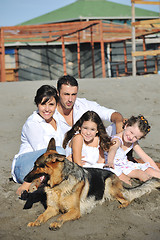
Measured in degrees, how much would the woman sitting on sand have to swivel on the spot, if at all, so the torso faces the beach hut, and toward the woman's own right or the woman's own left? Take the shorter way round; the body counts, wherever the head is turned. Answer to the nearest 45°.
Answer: approximately 135° to the woman's own left

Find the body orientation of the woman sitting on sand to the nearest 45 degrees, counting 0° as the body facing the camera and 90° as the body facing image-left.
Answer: approximately 315°

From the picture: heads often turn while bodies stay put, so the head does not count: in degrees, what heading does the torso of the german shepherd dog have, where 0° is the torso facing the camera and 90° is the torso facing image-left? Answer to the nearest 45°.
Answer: approximately 45°

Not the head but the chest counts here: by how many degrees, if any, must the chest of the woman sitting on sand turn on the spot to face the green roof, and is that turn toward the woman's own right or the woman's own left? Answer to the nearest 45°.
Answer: approximately 135° to the woman's own left

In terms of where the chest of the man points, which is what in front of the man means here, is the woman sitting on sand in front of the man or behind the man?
in front

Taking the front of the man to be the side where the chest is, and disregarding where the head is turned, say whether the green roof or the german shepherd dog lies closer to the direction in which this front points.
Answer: the german shepherd dog

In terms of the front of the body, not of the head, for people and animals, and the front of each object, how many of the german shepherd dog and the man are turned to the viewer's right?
0

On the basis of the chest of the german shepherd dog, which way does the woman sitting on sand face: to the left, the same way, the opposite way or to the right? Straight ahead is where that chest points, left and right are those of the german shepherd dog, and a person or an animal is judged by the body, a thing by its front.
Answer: to the left

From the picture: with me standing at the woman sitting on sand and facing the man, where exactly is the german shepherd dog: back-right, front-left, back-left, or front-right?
back-right

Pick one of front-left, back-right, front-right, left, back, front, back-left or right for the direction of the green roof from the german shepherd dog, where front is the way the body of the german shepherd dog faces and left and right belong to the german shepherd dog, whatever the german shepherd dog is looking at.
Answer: back-right
